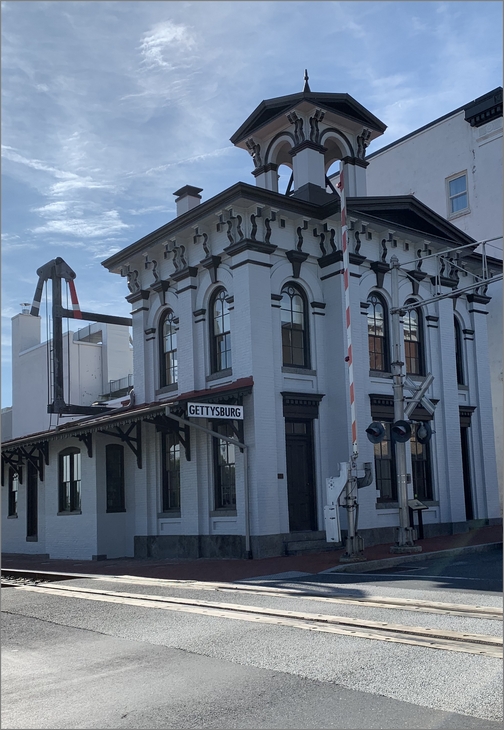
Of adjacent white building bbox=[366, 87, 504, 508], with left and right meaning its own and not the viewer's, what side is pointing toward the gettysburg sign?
right

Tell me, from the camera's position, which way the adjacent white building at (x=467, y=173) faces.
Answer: facing the viewer and to the right of the viewer

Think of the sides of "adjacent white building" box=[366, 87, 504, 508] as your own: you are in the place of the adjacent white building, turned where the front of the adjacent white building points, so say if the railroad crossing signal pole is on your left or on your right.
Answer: on your right

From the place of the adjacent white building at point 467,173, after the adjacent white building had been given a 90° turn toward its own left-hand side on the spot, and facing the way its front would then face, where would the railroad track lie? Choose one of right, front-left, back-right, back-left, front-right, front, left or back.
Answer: back-right

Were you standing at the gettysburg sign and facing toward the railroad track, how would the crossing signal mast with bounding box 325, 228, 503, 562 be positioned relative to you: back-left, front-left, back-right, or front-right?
front-left

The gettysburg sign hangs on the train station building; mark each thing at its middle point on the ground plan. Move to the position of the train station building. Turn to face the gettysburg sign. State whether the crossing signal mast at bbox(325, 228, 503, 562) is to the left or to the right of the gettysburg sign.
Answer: left
